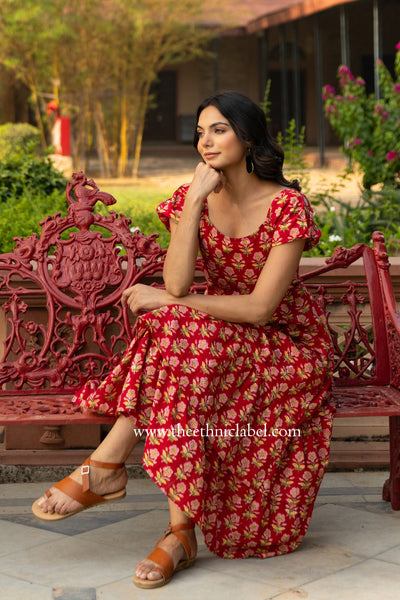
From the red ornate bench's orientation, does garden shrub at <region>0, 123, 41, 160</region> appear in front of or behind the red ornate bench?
behind

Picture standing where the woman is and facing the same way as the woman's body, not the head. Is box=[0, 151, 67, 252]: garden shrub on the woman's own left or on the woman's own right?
on the woman's own right

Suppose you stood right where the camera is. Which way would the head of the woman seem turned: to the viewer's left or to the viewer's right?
to the viewer's left

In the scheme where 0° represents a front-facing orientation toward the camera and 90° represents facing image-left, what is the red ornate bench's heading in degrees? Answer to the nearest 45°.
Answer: approximately 0°

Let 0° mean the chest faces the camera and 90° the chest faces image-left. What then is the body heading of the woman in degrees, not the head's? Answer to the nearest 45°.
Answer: approximately 45°

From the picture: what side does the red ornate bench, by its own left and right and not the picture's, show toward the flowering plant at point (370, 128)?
back

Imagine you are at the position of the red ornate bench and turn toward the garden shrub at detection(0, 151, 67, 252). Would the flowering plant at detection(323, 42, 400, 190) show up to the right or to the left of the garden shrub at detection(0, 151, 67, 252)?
right

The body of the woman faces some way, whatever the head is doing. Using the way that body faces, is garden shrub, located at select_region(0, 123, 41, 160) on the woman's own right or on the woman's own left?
on the woman's own right
